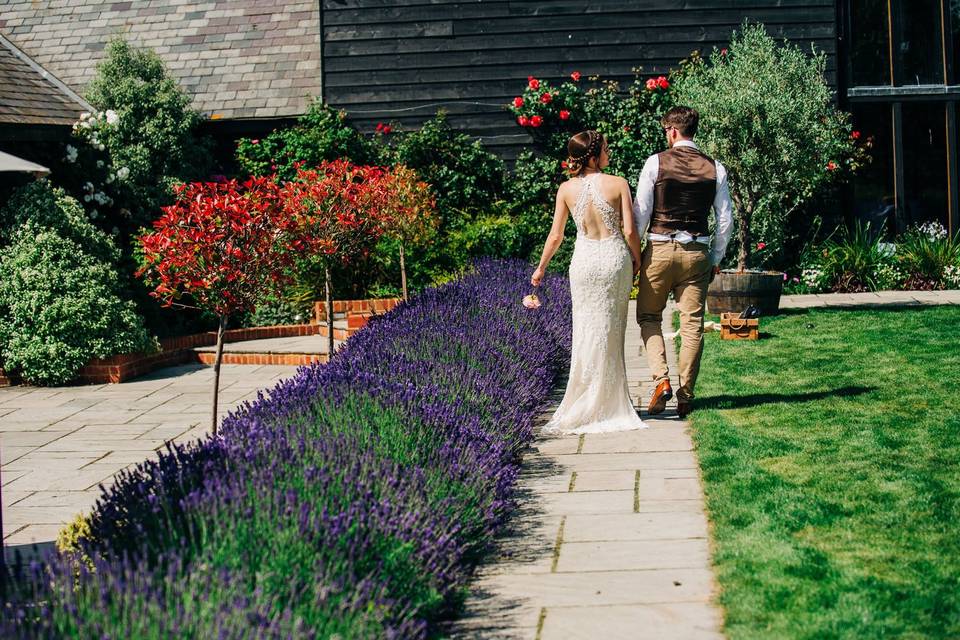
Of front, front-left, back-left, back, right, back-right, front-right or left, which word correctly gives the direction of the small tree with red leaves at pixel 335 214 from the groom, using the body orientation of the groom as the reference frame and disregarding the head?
front-left

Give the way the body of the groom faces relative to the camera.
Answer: away from the camera

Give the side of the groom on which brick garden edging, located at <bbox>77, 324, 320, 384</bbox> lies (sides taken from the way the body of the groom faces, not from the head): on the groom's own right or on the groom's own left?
on the groom's own left

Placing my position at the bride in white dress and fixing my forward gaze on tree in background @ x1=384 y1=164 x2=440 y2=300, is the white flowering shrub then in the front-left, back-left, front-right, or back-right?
front-left

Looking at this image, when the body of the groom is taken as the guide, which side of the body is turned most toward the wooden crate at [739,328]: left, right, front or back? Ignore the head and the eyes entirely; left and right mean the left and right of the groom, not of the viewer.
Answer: front

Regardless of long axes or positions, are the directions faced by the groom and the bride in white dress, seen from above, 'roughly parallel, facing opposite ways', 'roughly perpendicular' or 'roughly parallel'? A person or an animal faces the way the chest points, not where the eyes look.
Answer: roughly parallel

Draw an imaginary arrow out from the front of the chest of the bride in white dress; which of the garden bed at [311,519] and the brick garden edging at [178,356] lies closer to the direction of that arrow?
the brick garden edging

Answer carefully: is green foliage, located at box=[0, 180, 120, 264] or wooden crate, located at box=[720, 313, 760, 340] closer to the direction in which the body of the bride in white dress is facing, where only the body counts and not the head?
the wooden crate

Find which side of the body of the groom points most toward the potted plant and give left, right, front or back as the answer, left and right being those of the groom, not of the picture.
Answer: front

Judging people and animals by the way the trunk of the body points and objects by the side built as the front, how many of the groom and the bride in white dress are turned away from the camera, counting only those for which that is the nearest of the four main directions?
2

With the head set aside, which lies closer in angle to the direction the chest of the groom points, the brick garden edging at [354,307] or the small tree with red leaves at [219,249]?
the brick garden edging

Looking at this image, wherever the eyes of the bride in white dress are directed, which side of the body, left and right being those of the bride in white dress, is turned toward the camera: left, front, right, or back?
back

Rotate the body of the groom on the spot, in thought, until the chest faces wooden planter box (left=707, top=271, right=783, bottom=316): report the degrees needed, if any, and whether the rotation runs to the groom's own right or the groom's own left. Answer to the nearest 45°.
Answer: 0° — they already face it

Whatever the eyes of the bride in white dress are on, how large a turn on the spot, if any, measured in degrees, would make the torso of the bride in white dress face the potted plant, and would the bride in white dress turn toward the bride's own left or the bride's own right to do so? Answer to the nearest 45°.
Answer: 0° — they already face it
